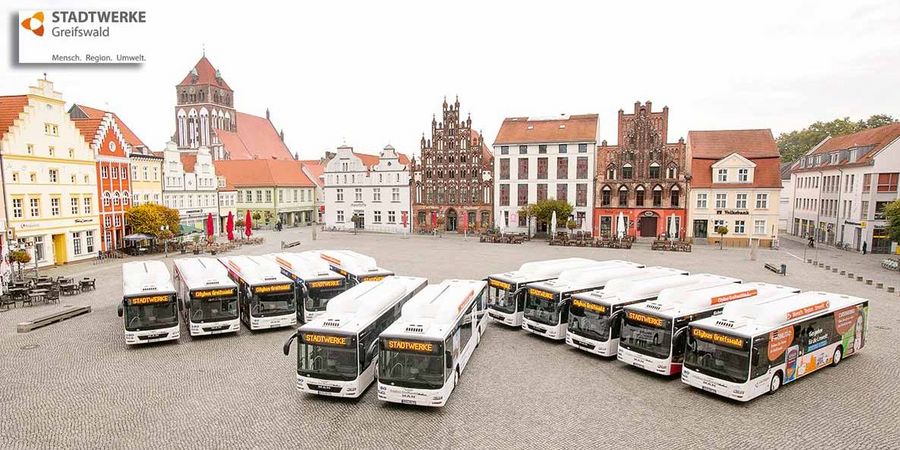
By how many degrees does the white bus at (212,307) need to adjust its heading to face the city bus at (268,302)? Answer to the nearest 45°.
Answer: approximately 90° to its left

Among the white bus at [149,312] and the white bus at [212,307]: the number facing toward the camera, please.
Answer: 2

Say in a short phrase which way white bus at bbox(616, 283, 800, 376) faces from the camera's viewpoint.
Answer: facing the viewer and to the left of the viewer

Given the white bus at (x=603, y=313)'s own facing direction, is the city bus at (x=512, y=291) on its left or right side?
on its right

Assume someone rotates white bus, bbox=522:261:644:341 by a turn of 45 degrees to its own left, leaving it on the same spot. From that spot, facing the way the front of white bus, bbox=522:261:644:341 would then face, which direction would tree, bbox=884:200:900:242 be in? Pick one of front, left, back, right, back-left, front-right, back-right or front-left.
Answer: back-left

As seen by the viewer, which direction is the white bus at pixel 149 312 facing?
toward the camera

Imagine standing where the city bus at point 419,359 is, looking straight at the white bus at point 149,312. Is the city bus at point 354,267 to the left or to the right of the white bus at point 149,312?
right

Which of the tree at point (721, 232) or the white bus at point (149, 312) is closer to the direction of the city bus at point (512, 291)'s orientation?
the white bus

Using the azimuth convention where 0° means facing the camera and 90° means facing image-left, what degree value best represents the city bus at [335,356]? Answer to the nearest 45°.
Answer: approximately 45°

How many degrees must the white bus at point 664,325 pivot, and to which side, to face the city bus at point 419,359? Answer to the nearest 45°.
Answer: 0° — it already faces it

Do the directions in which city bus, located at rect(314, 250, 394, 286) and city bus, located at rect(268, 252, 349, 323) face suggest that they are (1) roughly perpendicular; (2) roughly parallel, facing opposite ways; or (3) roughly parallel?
roughly parallel

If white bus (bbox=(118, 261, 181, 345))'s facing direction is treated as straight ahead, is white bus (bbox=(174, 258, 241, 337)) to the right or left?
on its left

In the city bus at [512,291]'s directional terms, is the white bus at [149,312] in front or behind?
in front

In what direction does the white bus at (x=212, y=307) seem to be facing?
toward the camera

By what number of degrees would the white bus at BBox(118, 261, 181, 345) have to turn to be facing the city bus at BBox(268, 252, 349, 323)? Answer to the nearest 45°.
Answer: approximately 90° to its left

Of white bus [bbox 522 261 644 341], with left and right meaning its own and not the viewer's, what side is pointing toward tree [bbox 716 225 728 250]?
back

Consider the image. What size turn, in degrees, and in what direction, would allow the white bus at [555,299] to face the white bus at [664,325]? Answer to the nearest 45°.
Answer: approximately 90° to its left
